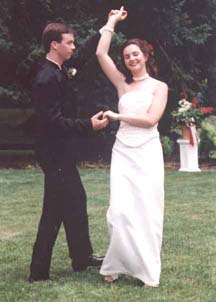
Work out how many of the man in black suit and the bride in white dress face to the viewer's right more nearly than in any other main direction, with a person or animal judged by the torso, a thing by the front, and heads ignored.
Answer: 1

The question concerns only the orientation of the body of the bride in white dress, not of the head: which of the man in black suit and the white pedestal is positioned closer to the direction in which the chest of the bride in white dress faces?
the man in black suit

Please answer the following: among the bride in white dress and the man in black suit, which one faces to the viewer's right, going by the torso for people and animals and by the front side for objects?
the man in black suit

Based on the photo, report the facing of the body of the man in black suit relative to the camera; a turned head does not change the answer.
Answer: to the viewer's right

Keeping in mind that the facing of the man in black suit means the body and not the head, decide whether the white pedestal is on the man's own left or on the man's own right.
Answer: on the man's own left

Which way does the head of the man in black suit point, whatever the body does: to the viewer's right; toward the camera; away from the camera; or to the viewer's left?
to the viewer's right

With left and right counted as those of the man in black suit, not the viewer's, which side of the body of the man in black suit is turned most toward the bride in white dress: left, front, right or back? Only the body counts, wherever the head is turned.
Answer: front

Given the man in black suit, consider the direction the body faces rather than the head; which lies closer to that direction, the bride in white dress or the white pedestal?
the bride in white dress
